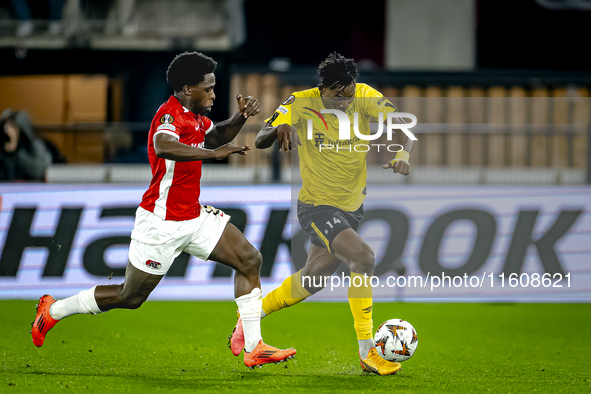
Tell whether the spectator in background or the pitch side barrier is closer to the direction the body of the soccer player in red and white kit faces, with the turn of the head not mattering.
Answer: the pitch side barrier

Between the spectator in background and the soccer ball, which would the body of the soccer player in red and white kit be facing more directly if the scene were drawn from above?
the soccer ball

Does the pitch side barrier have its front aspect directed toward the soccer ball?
yes

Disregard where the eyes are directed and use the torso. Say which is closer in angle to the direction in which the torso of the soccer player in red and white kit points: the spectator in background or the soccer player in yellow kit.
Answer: the soccer player in yellow kit

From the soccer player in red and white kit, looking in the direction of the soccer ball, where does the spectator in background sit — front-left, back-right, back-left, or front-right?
back-left

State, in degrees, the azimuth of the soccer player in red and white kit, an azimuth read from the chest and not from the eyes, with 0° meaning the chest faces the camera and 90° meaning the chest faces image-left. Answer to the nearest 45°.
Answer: approximately 270°

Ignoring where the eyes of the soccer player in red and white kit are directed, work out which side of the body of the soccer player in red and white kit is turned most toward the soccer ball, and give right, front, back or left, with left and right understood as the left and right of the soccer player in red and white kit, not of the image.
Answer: front

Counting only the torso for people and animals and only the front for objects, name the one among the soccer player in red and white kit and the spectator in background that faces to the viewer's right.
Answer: the soccer player in red and white kit

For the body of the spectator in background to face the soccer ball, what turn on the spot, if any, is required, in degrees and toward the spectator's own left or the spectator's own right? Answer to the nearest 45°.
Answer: approximately 90° to the spectator's own left

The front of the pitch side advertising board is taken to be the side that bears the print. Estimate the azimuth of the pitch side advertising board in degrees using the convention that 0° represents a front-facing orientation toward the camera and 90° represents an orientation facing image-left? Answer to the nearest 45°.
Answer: approximately 0°

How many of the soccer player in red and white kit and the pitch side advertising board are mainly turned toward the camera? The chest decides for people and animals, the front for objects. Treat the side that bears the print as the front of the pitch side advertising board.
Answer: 1

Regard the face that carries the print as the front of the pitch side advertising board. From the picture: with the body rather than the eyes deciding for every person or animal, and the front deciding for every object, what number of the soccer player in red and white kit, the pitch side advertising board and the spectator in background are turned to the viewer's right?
1
